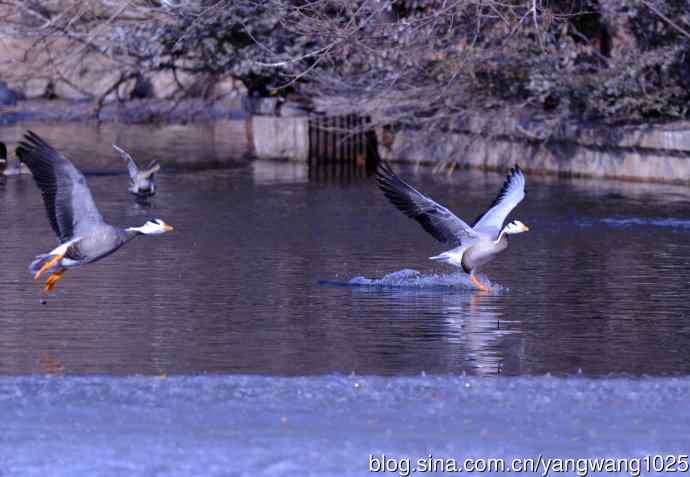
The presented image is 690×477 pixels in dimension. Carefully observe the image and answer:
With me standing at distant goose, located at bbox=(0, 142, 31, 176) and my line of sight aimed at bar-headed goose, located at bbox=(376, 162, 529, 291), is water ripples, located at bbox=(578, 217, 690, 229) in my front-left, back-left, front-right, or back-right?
front-left

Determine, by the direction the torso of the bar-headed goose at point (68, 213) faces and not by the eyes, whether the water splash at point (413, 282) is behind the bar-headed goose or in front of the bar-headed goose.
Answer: in front

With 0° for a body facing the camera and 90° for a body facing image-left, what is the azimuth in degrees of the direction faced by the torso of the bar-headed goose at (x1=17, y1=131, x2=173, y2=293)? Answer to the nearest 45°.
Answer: approximately 270°

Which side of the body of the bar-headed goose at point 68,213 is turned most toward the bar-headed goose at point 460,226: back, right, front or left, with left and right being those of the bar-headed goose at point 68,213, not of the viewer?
front

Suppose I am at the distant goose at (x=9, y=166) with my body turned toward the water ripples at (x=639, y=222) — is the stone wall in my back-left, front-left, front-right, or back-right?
front-left

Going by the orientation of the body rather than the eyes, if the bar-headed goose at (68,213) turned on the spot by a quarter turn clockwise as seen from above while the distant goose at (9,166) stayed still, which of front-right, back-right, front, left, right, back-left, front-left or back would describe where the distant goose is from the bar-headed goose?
back

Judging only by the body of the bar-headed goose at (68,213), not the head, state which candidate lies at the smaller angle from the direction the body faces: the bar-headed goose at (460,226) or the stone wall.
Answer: the bar-headed goose

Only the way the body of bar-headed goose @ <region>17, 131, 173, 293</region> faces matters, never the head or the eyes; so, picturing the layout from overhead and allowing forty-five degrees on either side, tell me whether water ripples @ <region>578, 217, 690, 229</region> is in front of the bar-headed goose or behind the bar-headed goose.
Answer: in front
